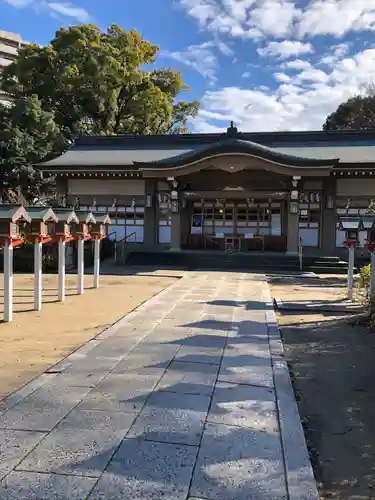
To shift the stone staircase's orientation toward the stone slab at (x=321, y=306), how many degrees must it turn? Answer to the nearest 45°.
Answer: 0° — it already faces it

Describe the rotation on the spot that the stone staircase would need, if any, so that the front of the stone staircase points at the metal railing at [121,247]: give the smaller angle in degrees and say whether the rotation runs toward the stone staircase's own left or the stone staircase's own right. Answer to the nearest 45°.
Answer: approximately 90° to the stone staircase's own right

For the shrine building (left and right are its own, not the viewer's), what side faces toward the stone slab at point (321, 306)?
front

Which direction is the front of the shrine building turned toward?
toward the camera

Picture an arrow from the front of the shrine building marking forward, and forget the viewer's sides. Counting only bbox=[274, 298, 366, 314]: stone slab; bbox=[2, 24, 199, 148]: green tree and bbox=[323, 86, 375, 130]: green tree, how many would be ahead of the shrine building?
1

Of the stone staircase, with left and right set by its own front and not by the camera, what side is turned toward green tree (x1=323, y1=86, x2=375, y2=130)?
back

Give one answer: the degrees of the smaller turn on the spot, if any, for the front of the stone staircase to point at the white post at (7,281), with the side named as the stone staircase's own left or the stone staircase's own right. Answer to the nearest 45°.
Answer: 0° — it already faces it

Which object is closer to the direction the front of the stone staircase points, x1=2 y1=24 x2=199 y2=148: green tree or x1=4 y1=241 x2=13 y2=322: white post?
the white post

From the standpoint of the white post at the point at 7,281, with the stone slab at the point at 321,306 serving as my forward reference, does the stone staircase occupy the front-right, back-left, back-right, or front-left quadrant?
front-left

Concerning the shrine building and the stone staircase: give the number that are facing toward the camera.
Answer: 2

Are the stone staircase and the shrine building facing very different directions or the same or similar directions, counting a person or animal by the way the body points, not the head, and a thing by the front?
same or similar directions

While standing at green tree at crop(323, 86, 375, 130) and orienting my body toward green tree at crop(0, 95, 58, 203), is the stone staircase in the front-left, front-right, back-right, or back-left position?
front-left

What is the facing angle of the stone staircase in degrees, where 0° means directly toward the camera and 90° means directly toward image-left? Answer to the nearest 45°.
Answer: approximately 0°

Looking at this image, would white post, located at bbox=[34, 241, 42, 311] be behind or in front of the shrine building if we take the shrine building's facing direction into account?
in front
